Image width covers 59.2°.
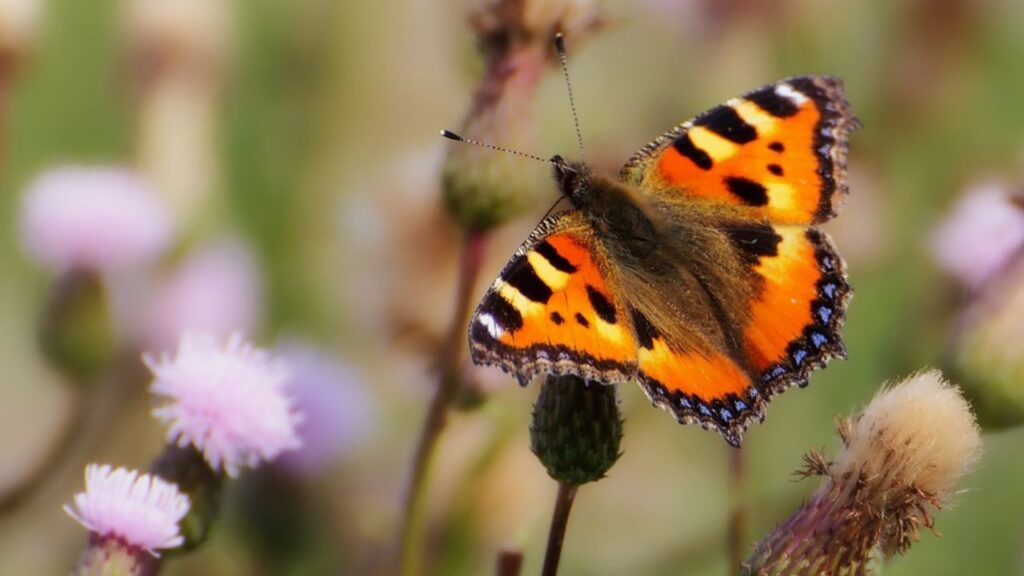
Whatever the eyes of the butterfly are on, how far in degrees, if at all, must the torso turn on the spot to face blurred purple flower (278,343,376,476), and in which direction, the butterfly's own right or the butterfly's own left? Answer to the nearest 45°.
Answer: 0° — it already faces it

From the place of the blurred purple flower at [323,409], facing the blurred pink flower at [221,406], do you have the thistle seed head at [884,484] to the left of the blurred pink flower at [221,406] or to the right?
left

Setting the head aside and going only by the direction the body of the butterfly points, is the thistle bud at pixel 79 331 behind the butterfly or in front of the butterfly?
in front

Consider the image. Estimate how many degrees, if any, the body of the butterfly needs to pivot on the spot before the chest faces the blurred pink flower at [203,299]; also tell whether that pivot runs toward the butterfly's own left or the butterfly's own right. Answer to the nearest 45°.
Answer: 0° — it already faces it

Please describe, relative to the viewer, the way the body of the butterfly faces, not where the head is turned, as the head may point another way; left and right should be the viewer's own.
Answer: facing away from the viewer and to the left of the viewer
